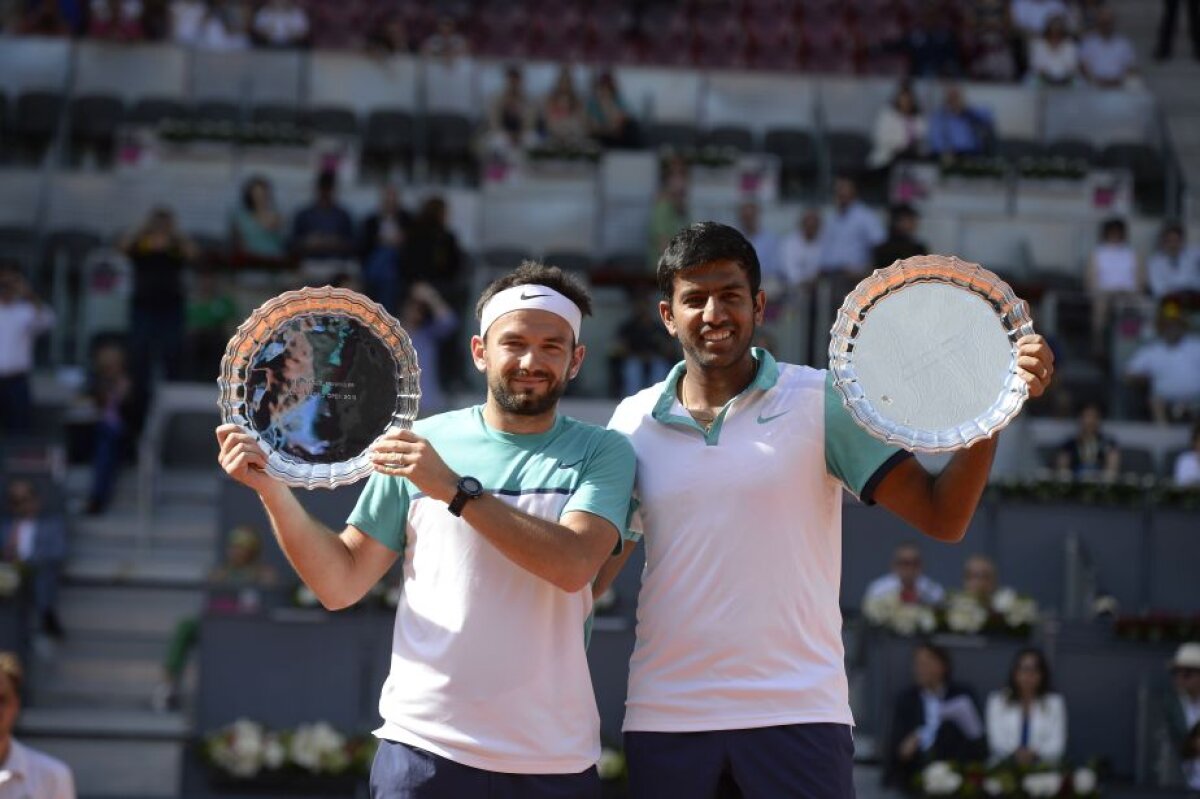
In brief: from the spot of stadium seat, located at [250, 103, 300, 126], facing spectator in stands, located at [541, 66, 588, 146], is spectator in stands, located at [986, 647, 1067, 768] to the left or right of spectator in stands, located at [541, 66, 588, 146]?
right

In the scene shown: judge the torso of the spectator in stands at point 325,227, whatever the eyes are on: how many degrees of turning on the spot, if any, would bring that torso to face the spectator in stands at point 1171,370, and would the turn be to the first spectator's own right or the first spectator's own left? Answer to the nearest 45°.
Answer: approximately 90° to the first spectator's own left

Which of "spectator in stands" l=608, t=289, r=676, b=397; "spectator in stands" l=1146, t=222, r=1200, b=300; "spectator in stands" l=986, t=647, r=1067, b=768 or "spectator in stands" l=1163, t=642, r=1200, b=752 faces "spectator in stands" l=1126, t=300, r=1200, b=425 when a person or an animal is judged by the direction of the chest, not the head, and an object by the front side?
"spectator in stands" l=1146, t=222, r=1200, b=300

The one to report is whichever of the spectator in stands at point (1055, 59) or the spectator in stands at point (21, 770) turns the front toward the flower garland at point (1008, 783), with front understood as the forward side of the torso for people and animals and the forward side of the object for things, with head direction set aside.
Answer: the spectator in stands at point (1055, 59)

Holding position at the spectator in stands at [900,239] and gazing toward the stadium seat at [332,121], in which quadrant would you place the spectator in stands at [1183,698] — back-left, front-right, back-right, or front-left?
back-left

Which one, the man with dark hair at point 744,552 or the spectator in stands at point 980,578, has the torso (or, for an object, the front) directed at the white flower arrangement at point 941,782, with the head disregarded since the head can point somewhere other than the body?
the spectator in stands

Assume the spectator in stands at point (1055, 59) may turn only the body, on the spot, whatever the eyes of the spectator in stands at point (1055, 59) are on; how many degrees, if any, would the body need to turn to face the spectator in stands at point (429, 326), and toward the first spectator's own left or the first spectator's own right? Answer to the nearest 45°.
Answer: approximately 45° to the first spectator's own right

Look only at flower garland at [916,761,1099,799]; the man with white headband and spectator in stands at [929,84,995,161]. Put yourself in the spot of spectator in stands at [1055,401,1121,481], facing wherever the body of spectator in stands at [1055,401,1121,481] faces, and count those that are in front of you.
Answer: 2

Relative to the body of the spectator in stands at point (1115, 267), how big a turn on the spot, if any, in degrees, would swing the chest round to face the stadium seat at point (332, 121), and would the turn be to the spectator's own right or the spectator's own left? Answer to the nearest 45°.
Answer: approximately 90° to the spectator's own right

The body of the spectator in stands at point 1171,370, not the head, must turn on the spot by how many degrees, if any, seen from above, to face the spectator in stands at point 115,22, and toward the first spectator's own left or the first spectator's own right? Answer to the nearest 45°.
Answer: approximately 90° to the first spectator's own right

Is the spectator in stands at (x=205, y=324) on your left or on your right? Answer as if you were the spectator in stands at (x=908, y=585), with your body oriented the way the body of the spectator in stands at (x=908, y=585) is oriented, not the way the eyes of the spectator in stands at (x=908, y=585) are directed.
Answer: on your right

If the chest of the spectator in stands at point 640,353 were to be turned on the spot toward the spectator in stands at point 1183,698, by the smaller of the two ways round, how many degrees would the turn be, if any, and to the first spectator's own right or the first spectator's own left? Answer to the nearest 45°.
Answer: approximately 45° to the first spectator's own left
